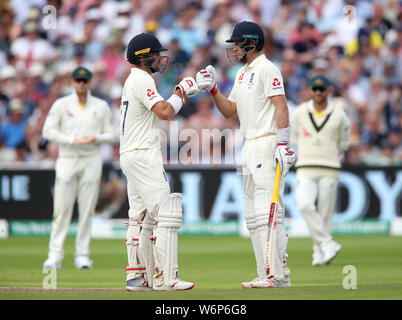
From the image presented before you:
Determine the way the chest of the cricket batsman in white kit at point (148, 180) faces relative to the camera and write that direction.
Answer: to the viewer's right

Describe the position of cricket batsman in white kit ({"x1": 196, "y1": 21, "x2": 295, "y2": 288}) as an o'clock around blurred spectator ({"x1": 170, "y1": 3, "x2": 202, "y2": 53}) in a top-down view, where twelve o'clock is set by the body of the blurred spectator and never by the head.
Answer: The cricket batsman in white kit is roughly at 12 o'clock from the blurred spectator.

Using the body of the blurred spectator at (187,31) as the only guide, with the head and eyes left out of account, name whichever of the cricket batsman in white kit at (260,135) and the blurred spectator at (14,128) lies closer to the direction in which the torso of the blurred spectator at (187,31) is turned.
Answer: the cricket batsman in white kit

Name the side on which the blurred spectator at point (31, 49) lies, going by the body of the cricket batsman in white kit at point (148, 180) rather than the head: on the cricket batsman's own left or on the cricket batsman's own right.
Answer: on the cricket batsman's own left

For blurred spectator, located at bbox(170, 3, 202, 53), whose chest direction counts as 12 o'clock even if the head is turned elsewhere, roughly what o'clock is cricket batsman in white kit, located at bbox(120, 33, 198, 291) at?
The cricket batsman in white kit is roughly at 12 o'clock from the blurred spectator.

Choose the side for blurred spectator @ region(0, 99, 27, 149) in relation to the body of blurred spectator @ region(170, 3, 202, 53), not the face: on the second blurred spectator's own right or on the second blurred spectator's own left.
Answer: on the second blurred spectator's own right

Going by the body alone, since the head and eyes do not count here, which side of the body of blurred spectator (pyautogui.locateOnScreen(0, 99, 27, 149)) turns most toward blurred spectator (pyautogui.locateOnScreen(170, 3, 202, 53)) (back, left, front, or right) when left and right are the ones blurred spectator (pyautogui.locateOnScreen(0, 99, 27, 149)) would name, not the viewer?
left
